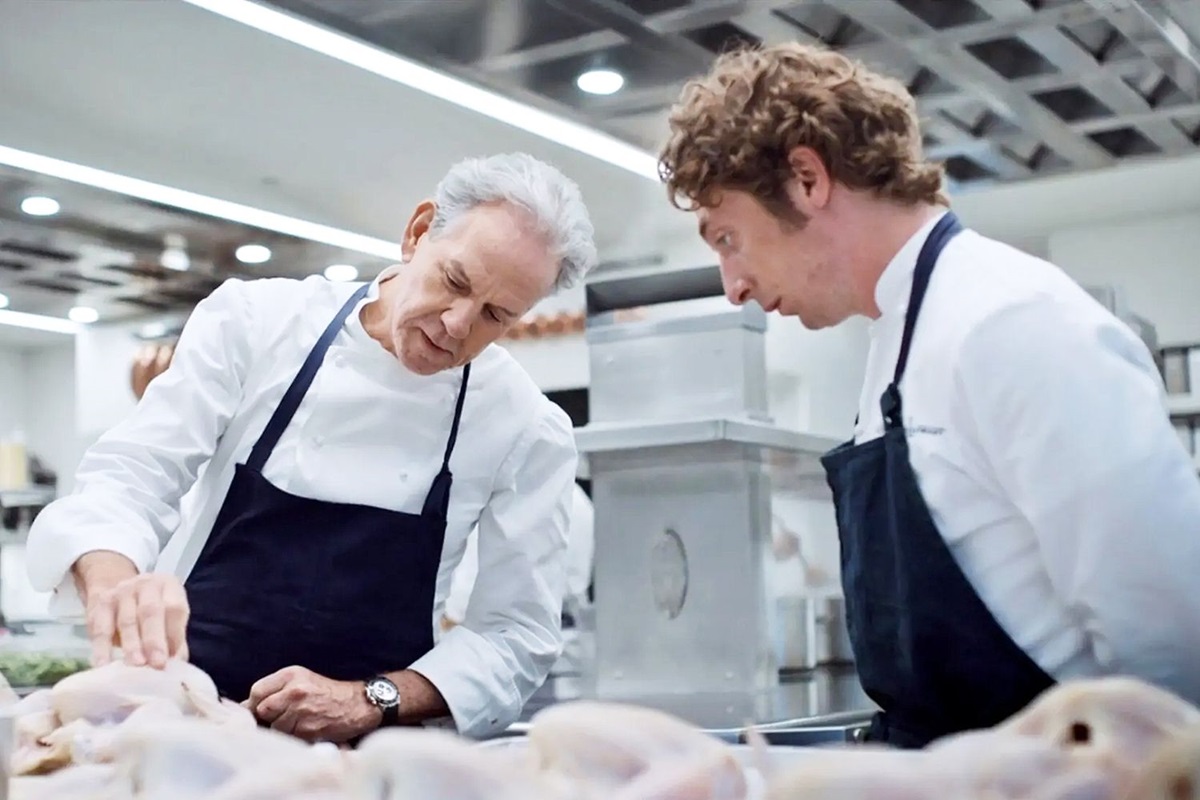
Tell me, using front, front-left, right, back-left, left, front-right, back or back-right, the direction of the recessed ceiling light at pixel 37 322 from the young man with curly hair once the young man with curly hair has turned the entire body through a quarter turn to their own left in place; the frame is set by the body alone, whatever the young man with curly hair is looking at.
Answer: back-right

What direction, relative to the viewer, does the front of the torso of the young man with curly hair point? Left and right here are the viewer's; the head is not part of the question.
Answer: facing to the left of the viewer

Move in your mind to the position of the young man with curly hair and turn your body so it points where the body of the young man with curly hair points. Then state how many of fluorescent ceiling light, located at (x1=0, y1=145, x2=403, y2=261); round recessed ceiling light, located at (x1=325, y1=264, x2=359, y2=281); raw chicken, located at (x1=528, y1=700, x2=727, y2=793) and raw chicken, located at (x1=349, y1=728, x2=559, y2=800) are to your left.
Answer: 2

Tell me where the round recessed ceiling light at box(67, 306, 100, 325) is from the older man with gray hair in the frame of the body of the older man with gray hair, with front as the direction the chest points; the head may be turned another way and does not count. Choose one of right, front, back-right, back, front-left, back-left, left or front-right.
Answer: back

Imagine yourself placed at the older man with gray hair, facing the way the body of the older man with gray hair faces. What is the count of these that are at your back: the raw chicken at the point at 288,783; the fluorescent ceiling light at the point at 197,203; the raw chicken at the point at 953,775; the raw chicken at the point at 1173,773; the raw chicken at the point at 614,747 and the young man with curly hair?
1

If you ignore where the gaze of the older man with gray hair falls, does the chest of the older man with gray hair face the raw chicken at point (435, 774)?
yes

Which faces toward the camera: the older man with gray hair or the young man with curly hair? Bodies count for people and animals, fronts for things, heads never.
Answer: the older man with gray hair

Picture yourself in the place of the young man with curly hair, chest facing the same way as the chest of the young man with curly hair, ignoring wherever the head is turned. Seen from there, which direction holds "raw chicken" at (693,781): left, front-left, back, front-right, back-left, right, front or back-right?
left

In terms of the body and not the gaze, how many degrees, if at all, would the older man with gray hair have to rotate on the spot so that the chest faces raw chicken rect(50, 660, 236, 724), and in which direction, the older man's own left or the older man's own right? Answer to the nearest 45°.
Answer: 0° — they already face it

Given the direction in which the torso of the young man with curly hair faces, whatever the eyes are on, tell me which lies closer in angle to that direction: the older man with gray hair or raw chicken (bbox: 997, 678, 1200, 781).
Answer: the older man with gray hair

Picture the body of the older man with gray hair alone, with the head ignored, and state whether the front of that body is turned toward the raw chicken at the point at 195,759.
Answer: yes

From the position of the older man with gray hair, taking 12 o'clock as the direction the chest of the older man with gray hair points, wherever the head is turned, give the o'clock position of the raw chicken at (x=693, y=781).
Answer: The raw chicken is roughly at 12 o'clock from the older man with gray hair.

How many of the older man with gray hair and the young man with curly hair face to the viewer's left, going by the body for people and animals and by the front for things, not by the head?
1

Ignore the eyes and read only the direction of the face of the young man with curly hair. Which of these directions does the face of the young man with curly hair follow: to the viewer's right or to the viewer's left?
to the viewer's left

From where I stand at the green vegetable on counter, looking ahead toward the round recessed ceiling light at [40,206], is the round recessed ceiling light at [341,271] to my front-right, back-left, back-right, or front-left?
front-right

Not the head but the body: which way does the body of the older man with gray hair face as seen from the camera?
toward the camera
